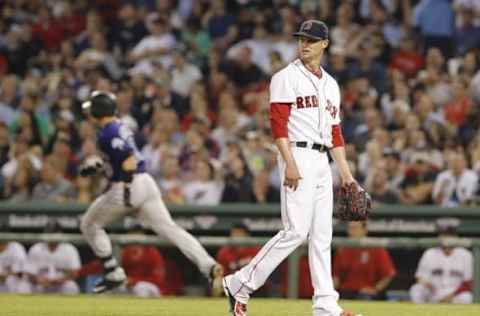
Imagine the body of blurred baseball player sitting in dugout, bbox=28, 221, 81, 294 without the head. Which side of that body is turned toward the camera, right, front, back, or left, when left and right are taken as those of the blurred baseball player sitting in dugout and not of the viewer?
front

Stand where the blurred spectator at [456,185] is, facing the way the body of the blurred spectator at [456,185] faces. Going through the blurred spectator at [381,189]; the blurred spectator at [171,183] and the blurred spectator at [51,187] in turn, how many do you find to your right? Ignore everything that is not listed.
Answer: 3

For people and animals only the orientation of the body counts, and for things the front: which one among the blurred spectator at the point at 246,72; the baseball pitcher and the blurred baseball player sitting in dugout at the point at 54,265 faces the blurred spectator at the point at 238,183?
the blurred spectator at the point at 246,72

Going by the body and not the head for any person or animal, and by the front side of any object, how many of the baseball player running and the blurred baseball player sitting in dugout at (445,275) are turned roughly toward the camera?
1

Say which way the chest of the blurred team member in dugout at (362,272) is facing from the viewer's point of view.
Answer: toward the camera

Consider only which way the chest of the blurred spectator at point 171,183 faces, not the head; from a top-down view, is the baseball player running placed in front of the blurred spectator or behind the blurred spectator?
in front

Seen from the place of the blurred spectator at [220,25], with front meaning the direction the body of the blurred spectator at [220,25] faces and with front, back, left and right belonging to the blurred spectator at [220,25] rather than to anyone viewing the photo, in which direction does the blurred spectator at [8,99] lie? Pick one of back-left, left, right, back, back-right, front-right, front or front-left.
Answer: right

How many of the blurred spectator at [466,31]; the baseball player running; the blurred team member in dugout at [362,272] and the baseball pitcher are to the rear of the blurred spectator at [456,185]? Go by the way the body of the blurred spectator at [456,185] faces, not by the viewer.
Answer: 1

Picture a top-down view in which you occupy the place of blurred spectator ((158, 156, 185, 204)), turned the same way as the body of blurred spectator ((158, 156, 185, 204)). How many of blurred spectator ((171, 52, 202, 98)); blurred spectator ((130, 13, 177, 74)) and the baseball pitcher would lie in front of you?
1

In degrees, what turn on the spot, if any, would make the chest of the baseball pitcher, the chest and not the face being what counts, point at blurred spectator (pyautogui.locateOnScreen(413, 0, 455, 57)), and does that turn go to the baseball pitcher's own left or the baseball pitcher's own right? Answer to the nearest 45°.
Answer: approximately 135° to the baseball pitcher's own left

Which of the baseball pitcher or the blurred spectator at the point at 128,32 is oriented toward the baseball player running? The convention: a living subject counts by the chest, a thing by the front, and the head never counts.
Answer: the blurred spectator
